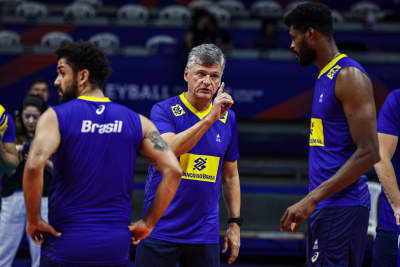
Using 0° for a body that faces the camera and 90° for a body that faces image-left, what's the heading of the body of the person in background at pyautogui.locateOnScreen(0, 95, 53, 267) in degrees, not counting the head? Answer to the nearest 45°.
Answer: approximately 315°

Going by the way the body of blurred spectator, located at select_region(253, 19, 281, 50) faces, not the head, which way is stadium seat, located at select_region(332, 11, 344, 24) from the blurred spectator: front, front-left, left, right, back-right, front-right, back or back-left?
back-left

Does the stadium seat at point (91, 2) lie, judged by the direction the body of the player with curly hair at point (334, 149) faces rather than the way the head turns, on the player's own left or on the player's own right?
on the player's own right

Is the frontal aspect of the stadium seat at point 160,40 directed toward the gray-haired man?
yes

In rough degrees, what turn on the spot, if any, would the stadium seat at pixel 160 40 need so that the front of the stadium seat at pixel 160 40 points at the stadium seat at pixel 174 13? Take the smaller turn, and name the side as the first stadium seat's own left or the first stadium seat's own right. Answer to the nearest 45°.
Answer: approximately 180°

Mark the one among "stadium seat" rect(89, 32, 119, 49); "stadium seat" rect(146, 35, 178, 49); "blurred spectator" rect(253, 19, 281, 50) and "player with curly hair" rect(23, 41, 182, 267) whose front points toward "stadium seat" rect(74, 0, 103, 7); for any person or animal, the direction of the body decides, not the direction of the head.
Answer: the player with curly hair

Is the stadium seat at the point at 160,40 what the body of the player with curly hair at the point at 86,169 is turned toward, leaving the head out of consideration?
yes

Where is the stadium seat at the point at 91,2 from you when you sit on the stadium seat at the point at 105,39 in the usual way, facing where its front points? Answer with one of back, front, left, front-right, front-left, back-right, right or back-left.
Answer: back

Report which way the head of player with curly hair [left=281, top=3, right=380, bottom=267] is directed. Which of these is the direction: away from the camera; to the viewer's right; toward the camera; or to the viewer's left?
to the viewer's left

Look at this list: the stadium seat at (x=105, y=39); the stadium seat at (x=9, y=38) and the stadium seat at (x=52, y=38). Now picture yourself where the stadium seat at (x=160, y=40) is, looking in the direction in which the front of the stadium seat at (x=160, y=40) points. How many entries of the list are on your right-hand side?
3

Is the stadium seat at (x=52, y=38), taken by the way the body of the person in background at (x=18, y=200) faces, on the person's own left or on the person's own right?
on the person's own left

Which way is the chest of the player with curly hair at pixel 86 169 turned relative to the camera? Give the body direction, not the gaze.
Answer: away from the camera
